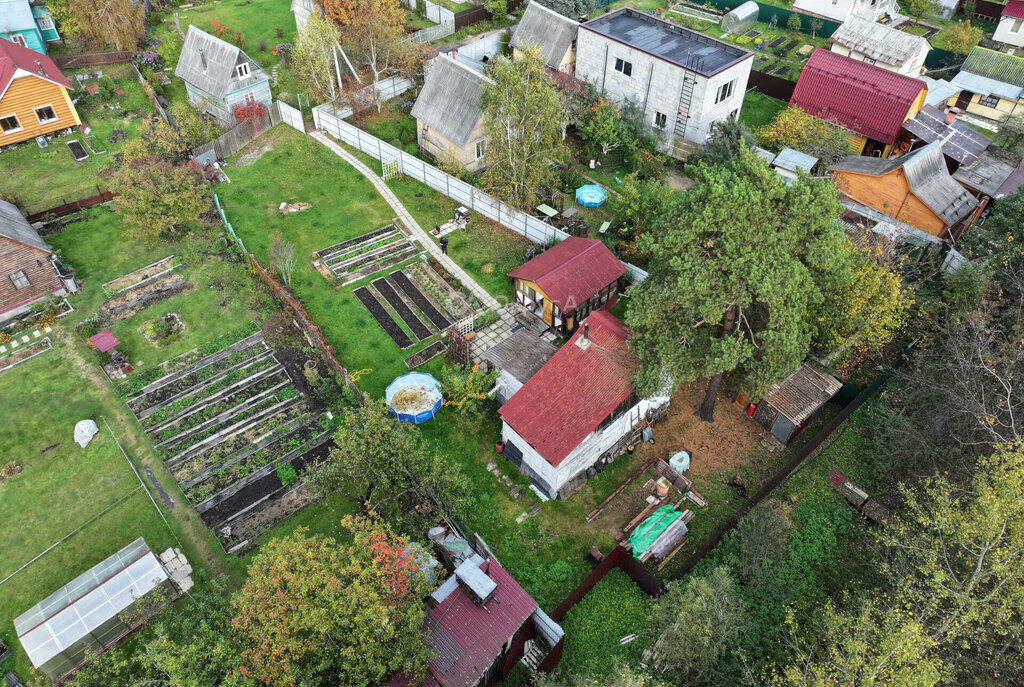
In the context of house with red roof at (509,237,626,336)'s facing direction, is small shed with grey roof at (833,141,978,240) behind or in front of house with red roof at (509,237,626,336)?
behind

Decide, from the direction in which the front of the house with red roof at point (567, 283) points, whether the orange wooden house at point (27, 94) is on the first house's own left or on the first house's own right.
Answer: on the first house's own right

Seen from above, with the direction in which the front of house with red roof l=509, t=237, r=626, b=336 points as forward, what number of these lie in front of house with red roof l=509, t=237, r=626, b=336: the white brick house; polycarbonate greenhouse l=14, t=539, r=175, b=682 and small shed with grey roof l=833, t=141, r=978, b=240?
1

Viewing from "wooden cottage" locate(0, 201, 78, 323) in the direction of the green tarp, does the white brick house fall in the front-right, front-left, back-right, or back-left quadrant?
front-left

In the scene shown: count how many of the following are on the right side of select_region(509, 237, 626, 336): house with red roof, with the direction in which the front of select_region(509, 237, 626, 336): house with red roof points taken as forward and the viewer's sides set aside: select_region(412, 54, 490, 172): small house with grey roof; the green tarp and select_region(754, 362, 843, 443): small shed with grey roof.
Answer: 1

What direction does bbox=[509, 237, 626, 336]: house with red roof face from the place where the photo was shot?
facing the viewer and to the left of the viewer

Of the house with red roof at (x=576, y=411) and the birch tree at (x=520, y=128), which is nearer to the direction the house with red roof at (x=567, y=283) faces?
the house with red roof

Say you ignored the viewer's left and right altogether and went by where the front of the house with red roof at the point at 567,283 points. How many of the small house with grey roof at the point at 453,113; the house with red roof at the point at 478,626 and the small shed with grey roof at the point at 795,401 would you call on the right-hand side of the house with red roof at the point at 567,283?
1

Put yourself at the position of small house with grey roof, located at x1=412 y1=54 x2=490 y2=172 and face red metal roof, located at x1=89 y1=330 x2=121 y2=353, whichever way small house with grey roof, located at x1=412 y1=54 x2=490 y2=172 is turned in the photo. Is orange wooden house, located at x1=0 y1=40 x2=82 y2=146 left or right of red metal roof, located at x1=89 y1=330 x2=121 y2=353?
right

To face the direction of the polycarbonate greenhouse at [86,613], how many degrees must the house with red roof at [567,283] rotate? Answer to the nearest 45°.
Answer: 0° — it already faces it

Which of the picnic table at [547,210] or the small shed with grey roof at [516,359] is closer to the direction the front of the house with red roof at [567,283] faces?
the small shed with grey roof

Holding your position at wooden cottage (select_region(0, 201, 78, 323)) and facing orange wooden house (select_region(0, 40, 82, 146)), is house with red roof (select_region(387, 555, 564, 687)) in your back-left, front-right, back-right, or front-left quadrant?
back-right

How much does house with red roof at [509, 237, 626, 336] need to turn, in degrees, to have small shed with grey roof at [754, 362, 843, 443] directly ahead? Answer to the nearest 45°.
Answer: approximately 90° to its left

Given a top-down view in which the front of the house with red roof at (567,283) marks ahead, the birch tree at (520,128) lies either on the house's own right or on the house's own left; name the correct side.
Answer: on the house's own right

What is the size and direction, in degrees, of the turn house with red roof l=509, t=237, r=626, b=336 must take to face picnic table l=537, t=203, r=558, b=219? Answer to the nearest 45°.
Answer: approximately 135° to its right

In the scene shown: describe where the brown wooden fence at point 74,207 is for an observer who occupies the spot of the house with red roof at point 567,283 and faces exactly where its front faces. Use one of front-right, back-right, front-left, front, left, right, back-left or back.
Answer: front-right

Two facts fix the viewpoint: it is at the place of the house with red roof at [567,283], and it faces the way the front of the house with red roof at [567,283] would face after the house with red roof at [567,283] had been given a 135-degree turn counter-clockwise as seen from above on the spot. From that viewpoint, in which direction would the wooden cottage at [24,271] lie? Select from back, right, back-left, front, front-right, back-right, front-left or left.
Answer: back

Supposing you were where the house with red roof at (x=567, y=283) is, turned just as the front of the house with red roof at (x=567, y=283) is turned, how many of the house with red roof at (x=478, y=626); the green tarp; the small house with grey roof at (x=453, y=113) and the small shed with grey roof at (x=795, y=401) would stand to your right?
1

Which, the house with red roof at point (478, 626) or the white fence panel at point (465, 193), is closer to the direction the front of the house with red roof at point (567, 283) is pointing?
the house with red roof

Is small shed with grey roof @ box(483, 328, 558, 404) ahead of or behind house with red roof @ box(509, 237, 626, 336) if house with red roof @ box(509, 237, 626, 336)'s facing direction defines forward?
ahead

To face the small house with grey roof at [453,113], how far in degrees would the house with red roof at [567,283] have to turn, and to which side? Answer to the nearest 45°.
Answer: approximately 90° to its right
